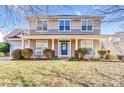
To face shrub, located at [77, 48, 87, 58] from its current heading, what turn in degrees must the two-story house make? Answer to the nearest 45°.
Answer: approximately 45° to its left

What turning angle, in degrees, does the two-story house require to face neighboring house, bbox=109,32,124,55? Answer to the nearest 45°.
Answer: approximately 45° to its left

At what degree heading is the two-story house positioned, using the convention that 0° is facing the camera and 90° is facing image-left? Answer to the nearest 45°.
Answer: approximately 0°
